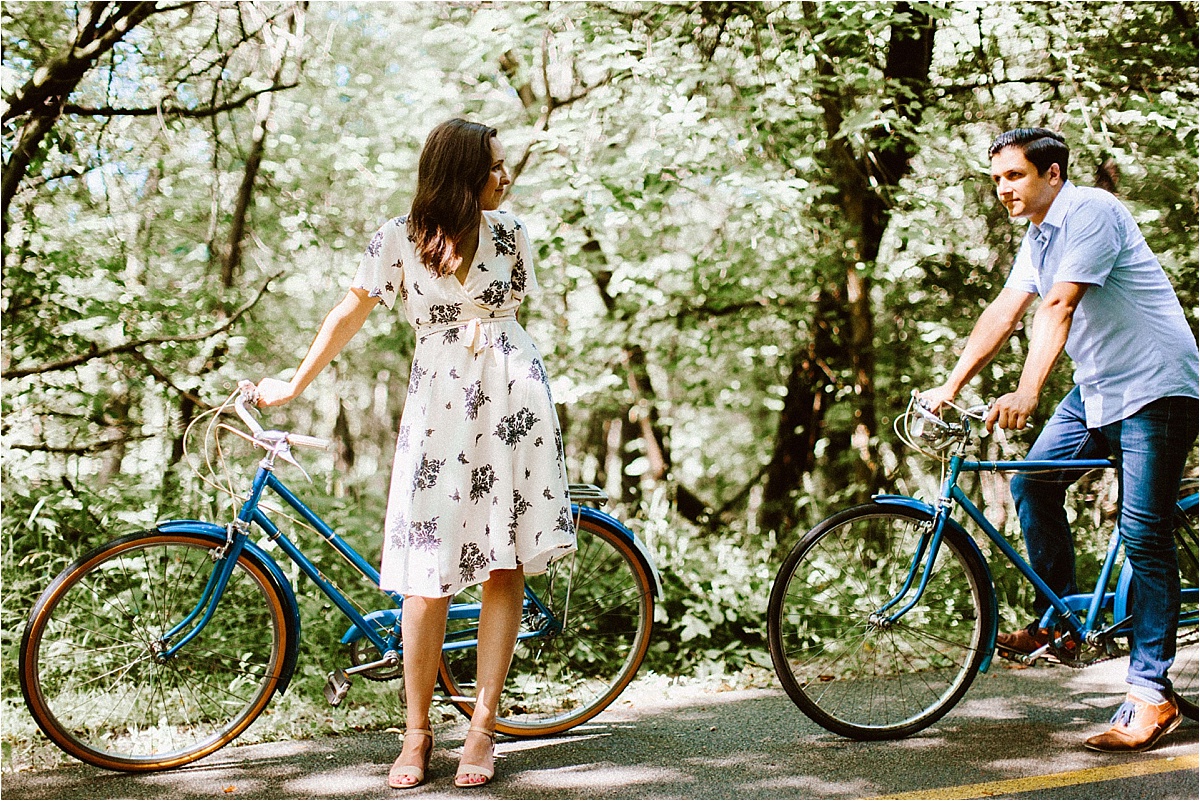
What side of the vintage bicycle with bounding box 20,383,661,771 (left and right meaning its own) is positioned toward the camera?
left

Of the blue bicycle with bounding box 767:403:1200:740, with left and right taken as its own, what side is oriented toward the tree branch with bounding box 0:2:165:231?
front

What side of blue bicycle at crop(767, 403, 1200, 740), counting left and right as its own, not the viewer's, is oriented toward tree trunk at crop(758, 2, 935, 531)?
right

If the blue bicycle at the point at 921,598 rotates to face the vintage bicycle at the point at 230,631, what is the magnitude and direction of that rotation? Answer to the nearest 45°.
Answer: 0° — it already faces it

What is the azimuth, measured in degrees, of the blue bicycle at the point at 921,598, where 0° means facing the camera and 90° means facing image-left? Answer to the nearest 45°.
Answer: approximately 90°

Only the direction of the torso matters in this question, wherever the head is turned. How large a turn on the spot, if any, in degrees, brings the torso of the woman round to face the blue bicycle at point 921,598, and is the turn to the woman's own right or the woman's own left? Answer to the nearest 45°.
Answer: approximately 90° to the woman's own left

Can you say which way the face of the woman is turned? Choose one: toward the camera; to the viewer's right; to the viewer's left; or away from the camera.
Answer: to the viewer's right

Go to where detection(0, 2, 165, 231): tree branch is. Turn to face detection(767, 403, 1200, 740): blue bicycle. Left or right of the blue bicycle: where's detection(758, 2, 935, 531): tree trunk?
left

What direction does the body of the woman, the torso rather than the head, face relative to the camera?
toward the camera

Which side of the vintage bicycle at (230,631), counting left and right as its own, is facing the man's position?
back

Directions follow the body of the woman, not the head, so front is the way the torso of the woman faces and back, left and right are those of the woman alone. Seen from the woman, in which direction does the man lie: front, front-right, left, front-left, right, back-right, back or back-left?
left

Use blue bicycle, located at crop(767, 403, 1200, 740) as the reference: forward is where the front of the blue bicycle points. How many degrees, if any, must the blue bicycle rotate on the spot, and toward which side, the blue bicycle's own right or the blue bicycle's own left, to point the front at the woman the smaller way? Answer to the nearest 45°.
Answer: approximately 45° to the blue bicycle's own left

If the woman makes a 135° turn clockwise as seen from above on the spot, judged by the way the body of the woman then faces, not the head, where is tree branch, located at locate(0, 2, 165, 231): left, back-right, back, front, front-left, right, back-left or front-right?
front
